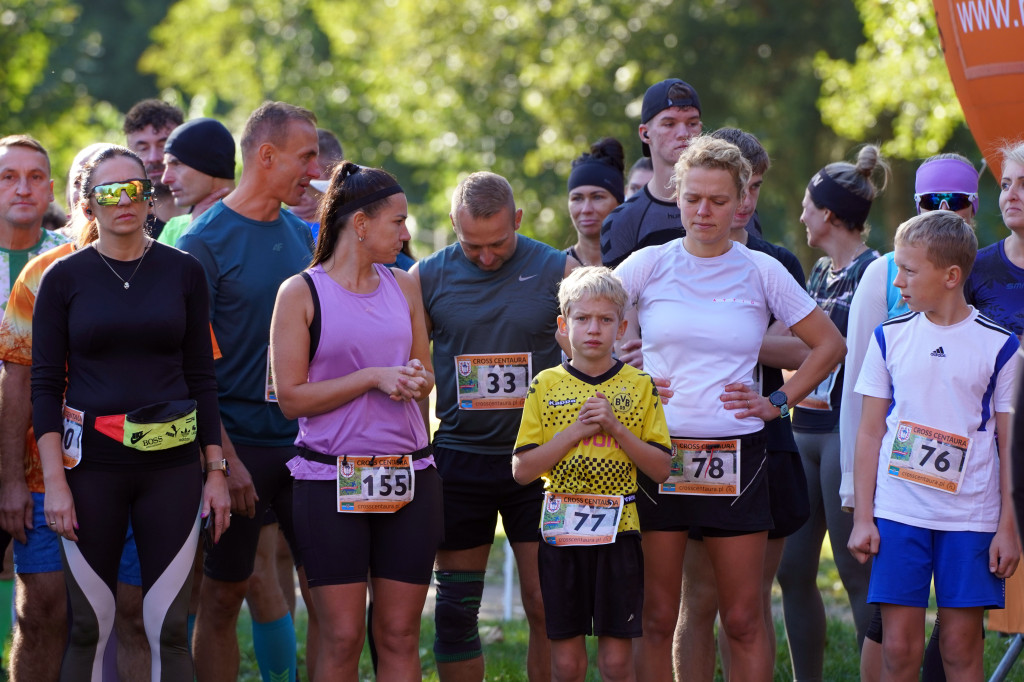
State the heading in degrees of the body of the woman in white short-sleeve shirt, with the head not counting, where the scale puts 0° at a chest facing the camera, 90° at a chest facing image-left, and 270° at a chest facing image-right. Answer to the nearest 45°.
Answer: approximately 0°

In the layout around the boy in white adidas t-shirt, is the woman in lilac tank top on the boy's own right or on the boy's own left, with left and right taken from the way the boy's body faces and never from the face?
on the boy's own right

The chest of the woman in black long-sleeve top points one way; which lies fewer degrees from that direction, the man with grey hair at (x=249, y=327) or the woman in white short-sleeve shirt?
the woman in white short-sleeve shirt

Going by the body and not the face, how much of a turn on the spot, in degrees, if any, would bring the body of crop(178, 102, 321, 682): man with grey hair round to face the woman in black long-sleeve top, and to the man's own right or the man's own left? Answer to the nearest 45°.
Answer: approximately 90° to the man's own right

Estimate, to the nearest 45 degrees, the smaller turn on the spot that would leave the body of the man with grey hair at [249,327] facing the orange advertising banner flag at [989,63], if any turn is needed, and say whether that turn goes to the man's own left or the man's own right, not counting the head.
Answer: approximately 45° to the man's own left

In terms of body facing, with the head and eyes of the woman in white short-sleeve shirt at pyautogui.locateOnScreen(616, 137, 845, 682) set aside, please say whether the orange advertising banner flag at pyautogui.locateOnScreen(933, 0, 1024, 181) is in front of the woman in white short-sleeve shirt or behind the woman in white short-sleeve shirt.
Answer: behind

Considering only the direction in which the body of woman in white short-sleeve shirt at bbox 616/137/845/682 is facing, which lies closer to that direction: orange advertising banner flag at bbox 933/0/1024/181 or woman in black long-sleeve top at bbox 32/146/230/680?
the woman in black long-sleeve top
